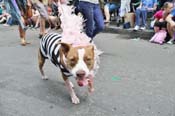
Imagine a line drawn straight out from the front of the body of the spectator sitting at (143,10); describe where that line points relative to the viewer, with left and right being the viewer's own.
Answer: facing the viewer and to the left of the viewer

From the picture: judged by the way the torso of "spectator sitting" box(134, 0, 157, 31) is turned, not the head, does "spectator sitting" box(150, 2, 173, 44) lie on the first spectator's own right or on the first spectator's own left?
on the first spectator's own left
